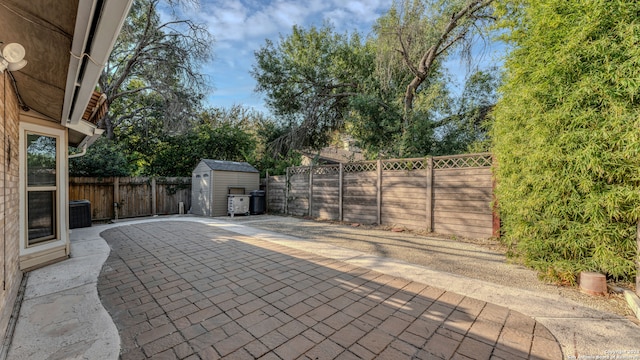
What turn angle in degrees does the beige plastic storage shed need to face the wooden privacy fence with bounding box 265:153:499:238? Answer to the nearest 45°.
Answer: approximately 90° to its left

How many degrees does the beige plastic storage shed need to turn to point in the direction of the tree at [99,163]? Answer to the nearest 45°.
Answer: approximately 45° to its right

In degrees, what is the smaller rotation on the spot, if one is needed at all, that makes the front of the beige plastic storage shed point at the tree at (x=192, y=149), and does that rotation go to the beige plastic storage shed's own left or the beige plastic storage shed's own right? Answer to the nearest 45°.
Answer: approximately 135° to the beige plastic storage shed's own right

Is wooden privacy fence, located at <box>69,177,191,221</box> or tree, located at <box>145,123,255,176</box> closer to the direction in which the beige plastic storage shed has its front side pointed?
the wooden privacy fence

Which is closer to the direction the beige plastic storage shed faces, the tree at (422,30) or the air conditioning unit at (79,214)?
the air conditioning unit

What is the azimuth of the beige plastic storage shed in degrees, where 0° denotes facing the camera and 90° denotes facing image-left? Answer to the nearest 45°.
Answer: approximately 45°

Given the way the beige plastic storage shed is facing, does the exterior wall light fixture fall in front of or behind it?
in front
